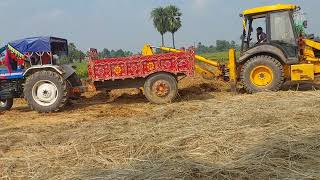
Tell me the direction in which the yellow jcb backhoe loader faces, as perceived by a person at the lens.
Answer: facing to the right of the viewer

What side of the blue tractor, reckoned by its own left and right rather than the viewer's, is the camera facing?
left

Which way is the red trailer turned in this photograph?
to the viewer's left

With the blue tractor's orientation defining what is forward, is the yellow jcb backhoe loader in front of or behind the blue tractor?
behind

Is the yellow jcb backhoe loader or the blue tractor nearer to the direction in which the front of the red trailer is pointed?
the blue tractor

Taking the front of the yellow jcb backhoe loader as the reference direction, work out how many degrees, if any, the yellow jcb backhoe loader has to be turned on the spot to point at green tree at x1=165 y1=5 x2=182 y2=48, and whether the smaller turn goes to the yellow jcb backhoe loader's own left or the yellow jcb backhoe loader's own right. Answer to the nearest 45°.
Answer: approximately 90° to the yellow jcb backhoe loader's own left

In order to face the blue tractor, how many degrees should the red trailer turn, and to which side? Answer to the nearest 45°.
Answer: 0° — it already faces it

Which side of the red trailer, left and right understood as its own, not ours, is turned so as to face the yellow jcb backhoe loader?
back

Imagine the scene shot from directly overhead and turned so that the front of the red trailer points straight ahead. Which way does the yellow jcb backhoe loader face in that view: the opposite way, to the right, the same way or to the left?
the opposite way

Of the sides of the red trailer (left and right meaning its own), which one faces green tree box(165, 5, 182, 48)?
right
